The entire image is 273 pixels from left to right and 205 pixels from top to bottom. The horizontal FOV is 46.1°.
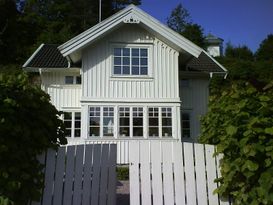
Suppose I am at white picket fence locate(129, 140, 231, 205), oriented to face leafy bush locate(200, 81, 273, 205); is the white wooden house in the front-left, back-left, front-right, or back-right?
back-left

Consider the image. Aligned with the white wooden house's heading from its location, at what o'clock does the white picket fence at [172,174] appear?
The white picket fence is roughly at 12 o'clock from the white wooden house.

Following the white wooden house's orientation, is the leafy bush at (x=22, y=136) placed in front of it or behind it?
in front

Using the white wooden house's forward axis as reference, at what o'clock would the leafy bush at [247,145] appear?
The leafy bush is roughly at 12 o'clock from the white wooden house.

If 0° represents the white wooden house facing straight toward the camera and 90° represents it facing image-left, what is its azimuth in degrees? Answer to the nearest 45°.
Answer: approximately 0°

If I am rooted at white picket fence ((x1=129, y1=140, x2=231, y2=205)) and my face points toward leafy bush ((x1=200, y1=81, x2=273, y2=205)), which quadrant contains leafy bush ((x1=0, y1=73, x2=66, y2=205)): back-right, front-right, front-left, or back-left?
back-right
